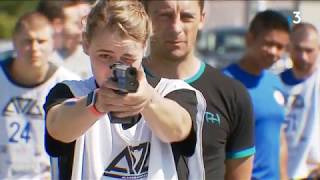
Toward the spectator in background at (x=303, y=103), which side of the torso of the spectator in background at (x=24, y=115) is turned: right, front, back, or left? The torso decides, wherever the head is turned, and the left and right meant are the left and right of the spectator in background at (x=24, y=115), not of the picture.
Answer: left

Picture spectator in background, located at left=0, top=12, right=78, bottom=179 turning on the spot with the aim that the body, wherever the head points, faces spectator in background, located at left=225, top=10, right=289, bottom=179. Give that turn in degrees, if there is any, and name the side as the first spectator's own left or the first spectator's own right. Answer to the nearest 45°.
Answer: approximately 90° to the first spectator's own left

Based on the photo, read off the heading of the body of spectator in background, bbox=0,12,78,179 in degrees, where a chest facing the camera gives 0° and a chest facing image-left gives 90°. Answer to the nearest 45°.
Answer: approximately 0°

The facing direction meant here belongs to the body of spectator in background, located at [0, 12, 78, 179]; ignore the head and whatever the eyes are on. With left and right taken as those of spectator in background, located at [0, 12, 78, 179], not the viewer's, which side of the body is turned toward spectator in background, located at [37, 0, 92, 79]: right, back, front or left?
back

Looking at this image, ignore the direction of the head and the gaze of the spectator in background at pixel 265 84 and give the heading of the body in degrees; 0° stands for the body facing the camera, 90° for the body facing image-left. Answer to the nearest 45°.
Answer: approximately 315°

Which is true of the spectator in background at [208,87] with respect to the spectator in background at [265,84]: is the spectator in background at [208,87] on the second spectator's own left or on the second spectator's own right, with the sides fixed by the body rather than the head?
on the second spectator's own right

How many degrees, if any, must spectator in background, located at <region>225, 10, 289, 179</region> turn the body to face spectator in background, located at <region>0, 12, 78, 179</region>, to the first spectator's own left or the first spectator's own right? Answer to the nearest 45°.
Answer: approximately 135° to the first spectator's own right
